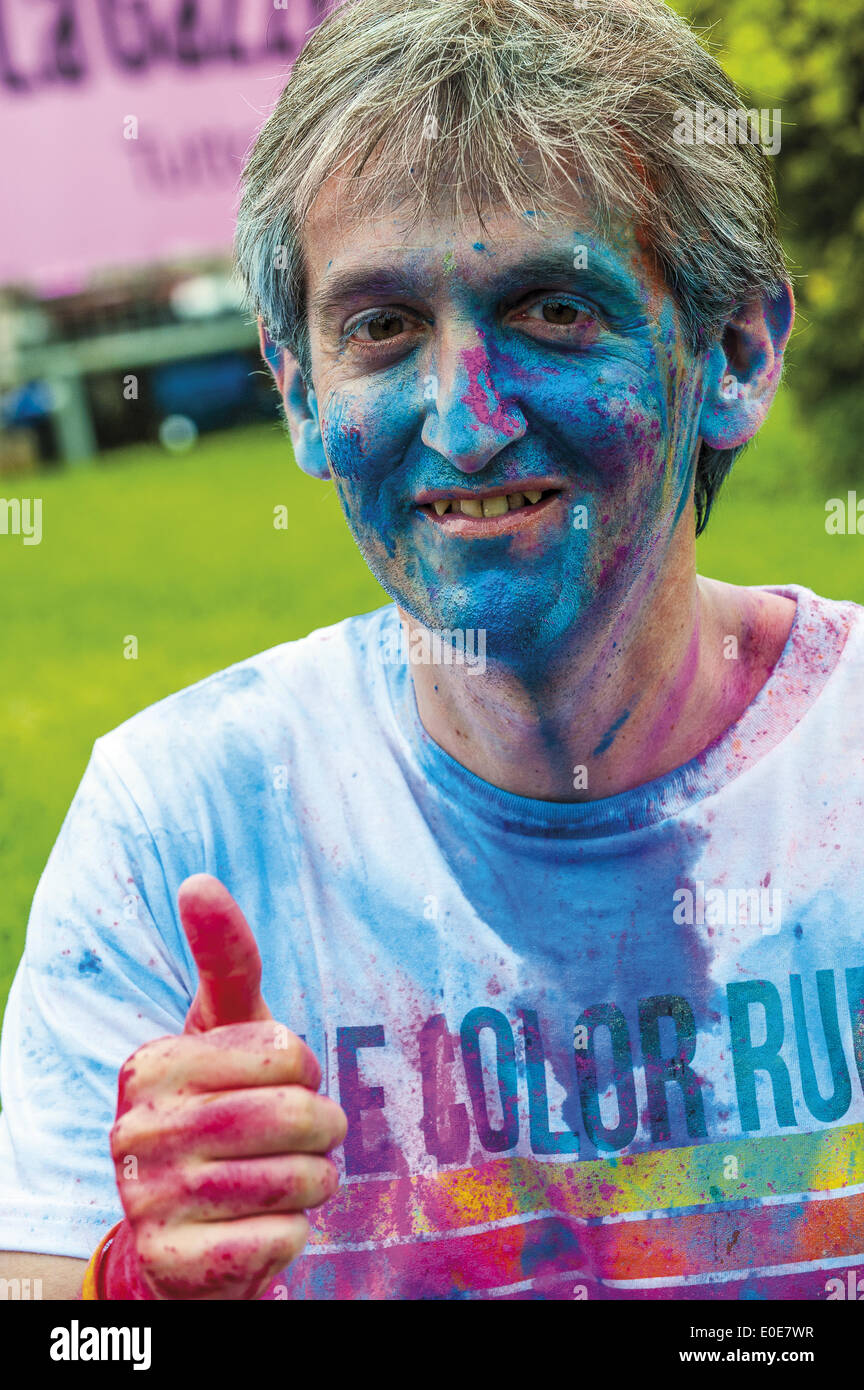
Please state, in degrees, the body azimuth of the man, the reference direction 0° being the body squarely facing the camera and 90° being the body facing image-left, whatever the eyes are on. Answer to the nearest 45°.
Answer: approximately 0°
